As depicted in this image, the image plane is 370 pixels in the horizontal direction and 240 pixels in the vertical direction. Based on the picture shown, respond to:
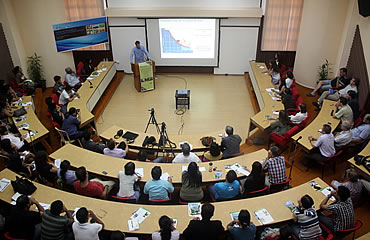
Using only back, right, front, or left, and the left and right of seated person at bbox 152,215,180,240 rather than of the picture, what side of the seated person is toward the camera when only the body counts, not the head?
back

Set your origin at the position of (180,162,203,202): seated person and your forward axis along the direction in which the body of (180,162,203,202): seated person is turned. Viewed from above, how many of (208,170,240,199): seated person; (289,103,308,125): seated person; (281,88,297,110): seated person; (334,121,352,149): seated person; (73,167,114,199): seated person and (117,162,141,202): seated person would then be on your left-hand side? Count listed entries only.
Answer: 2

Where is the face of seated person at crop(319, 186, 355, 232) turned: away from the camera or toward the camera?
away from the camera

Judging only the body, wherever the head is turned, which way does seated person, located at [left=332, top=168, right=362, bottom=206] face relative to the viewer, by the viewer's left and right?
facing away from the viewer and to the left of the viewer

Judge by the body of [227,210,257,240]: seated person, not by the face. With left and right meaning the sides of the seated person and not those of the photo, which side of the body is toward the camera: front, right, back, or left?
back

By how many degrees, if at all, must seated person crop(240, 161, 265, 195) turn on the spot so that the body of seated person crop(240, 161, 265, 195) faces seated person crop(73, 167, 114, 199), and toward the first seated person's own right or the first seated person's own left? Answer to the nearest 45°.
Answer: approximately 45° to the first seated person's own left

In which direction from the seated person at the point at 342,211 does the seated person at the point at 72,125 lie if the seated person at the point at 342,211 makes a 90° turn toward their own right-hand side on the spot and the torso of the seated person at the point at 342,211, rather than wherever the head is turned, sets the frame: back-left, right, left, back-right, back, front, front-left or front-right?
back-left

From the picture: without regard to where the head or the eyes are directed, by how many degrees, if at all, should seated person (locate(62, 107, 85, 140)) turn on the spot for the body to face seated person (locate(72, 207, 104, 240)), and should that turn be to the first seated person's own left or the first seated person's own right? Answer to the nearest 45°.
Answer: approximately 135° to the first seated person's own right

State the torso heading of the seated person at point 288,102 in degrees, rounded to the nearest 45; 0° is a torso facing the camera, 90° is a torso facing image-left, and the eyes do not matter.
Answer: approximately 135°

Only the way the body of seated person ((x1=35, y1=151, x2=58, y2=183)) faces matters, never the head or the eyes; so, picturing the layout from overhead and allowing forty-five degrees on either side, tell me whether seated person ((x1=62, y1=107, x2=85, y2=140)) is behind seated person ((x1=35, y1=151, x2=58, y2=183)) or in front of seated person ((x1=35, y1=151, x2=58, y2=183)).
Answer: in front

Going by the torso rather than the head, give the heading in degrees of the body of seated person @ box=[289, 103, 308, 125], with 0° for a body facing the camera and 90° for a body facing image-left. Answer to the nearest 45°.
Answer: approximately 90°

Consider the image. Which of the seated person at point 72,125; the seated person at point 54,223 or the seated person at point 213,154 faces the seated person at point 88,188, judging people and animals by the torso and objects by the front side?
the seated person at point 54,223
